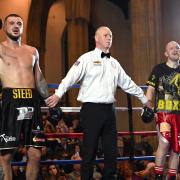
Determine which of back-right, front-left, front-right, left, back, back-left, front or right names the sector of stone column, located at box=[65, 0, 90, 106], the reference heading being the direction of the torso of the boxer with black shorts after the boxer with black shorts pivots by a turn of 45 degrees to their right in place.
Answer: back-right

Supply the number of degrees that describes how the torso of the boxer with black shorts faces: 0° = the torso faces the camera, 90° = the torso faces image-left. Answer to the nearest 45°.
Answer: approximately 0°

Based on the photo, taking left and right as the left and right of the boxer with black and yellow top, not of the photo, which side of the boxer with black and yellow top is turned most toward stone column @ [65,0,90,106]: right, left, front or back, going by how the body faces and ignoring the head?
back

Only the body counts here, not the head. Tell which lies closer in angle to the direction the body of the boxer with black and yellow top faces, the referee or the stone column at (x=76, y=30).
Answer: the referee

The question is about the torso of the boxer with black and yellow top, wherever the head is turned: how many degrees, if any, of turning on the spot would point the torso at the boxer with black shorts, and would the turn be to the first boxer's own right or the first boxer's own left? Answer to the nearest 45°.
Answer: approximately 45° to the first boxer's own right

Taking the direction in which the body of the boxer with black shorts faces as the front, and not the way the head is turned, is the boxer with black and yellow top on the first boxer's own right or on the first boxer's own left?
on the first boxer's own left

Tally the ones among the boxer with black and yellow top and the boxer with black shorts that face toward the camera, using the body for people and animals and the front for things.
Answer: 2

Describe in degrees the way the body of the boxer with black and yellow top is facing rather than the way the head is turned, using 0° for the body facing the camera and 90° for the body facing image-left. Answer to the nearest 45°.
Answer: approximately 0°

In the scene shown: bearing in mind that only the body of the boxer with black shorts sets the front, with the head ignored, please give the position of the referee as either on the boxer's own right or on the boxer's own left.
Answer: on the boxer's own left
